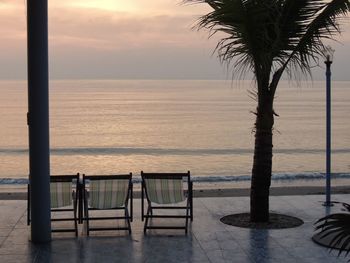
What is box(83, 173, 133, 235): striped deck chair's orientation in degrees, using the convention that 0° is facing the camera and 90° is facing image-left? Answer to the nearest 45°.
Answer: approximately 180°

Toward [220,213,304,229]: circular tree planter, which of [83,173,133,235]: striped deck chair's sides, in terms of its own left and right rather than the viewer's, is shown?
right

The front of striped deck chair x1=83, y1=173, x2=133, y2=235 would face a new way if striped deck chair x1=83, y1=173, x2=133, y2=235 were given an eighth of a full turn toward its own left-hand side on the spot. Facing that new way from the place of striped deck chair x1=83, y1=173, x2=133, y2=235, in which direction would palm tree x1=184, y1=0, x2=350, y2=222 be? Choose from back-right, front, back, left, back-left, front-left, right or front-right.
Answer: back-right
